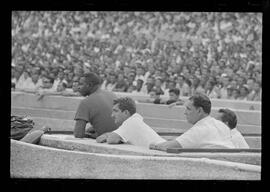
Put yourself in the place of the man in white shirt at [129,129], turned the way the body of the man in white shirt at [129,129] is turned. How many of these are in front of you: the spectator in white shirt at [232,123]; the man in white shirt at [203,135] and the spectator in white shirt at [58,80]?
1

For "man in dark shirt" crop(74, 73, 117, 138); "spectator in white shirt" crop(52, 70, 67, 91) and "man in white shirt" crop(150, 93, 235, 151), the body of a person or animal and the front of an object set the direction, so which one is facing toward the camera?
the spectator in white shirt

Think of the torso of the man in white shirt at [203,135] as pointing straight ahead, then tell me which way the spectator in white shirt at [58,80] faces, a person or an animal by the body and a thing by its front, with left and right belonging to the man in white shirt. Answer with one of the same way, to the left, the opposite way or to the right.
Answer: to the left

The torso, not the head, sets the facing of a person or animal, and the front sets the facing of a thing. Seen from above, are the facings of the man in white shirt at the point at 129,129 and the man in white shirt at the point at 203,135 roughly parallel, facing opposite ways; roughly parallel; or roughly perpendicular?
roughly parallel

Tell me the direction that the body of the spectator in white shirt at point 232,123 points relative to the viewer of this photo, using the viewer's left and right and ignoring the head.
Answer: facing to the left of the viewer

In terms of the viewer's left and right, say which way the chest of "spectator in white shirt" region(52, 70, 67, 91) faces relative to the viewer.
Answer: facing the viewer

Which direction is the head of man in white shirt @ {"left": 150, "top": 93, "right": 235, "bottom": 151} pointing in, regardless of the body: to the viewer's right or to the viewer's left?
to the viewer's left

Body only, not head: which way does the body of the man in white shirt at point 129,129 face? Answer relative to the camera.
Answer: to the viewer's left

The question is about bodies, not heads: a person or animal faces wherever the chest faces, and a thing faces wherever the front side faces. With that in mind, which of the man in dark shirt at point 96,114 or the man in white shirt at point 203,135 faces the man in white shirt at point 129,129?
the man in white shirt at point 203,135

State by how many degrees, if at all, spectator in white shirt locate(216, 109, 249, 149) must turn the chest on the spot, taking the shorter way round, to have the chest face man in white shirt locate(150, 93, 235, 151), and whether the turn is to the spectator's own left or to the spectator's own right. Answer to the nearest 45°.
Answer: approximately 45° to the spectator's own left

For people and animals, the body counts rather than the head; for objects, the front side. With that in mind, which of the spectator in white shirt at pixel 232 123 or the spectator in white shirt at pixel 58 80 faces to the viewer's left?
the spectator in white shirt at pixel 232 123

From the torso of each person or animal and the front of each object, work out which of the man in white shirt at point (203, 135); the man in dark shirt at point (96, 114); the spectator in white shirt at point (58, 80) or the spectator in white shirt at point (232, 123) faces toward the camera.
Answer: the spectator in white shirt at point (58, 80)

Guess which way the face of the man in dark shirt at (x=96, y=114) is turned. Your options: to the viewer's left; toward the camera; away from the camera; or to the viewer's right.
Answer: to the viewer's left

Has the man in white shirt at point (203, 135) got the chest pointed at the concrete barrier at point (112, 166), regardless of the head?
yes

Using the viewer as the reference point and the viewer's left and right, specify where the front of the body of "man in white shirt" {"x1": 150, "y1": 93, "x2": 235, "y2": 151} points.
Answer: facing to the left of the viewer

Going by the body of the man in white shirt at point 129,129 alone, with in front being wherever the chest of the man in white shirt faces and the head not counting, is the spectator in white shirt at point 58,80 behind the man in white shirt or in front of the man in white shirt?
in front
